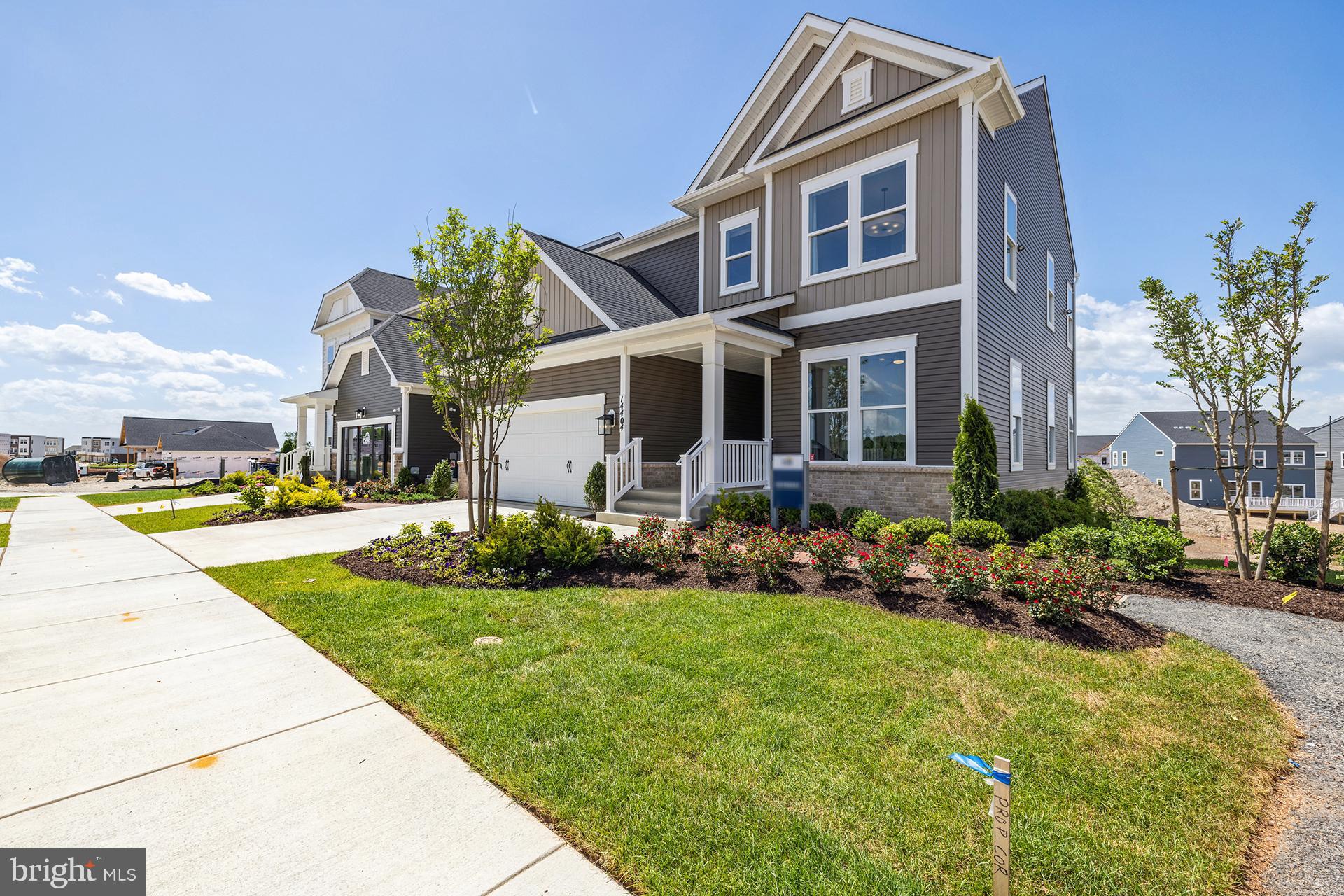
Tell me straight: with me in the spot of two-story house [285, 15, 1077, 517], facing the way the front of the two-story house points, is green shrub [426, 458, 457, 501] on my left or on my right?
on my right

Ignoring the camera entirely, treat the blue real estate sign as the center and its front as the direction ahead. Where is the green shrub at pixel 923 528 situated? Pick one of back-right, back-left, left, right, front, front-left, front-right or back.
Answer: left

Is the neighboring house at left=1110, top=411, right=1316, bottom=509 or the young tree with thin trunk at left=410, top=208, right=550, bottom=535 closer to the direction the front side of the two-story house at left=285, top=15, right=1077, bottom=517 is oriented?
the young tree with thin trunk

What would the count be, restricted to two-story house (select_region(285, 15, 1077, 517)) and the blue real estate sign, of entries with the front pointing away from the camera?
0

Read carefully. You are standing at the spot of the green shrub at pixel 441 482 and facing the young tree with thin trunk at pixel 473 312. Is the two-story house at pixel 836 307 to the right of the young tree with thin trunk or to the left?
left

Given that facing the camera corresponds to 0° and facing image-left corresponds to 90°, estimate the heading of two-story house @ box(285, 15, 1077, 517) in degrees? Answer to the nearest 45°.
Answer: approximately 45°

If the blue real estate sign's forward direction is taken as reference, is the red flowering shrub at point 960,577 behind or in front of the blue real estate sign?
in front

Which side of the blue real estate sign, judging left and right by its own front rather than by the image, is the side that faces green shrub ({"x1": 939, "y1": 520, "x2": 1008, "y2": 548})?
left

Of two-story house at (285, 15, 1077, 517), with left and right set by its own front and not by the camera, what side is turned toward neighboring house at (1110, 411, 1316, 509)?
back

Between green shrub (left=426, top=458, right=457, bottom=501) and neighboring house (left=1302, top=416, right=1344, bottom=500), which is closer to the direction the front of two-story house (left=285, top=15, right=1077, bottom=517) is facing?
the green shrub

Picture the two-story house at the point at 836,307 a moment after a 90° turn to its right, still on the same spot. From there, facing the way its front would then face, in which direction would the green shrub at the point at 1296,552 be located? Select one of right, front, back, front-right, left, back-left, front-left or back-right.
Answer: back

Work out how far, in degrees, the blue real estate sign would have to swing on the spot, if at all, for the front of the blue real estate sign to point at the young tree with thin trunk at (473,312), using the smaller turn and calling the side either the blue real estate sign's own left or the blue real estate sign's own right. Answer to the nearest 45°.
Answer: approximately 45° to the blue real estate sign's own right

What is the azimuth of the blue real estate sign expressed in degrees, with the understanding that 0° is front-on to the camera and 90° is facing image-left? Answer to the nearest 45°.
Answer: approximately 0°
